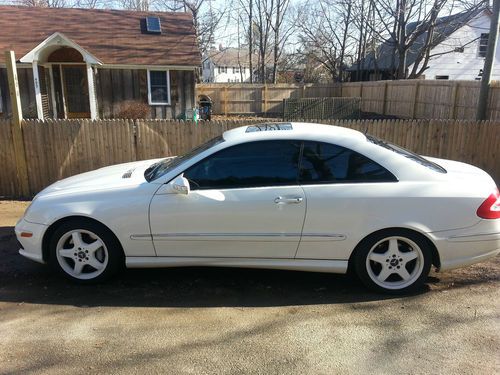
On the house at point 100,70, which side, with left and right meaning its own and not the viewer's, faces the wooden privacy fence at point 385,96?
left

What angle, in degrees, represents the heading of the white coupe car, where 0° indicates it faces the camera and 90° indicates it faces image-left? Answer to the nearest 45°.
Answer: approximately 90°

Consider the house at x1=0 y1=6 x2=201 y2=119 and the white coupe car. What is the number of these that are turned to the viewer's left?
1

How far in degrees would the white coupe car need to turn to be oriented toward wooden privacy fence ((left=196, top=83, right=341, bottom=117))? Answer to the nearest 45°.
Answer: approximately 90° to its right

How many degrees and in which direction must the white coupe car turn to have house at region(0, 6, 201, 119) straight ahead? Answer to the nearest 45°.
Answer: approximately 45° to its right

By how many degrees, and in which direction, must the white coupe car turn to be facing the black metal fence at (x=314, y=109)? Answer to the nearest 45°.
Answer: approximately 90° to its right

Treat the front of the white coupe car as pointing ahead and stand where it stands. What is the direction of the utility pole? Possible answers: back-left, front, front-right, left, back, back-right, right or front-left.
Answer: back-right

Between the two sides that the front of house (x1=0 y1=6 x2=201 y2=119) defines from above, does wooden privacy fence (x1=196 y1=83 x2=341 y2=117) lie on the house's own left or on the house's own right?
on the house's own left

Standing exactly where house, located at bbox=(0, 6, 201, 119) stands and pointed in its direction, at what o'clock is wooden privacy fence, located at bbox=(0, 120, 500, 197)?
The wooden privacy fence is roughly at 12 o'clock from the house.

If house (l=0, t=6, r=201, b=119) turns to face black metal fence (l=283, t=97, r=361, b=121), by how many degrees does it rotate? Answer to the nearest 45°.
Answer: approximately 90° to its left

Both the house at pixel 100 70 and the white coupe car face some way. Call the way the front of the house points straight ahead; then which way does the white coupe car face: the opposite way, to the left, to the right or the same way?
to the right

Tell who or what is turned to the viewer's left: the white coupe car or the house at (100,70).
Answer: the white coupe car
